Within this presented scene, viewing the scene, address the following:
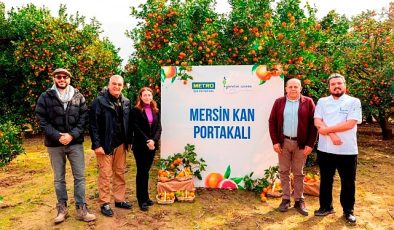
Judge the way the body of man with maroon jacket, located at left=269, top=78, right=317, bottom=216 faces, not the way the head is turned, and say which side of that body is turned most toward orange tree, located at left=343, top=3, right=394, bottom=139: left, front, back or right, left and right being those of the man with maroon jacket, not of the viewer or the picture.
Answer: back

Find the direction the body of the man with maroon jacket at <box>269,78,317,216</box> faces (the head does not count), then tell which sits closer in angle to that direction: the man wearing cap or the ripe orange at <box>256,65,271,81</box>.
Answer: the man wearing cap

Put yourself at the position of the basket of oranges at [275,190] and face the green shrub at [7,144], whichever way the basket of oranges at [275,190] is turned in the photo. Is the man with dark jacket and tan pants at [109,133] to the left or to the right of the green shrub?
left

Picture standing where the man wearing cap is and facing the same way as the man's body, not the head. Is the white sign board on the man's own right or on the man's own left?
on the man's own left

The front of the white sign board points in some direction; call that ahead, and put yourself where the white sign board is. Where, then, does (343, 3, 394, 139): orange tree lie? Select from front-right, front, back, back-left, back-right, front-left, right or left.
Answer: back-left

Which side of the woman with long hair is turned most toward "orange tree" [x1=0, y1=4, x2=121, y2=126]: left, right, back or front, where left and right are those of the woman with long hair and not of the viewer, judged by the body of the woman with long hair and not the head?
back

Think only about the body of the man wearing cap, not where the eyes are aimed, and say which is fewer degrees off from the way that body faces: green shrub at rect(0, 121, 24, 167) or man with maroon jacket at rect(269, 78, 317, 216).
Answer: the man with maroon jacket

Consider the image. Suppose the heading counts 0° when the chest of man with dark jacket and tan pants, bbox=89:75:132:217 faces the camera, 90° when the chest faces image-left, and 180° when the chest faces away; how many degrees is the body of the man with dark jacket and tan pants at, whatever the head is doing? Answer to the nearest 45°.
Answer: approximately 315°

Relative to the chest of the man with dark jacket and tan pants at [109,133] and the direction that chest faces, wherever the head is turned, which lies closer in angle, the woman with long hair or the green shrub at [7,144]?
the woman with long hair

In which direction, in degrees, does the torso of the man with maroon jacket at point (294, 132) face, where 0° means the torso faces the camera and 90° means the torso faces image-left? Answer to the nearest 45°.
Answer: approximately 0°

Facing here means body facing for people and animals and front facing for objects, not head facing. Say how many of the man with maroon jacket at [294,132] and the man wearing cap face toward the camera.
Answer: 2
